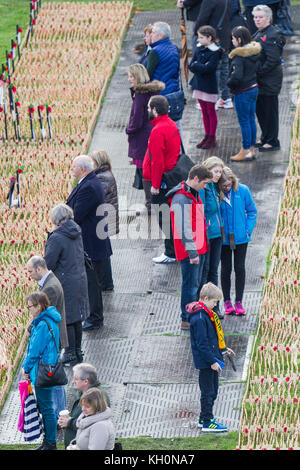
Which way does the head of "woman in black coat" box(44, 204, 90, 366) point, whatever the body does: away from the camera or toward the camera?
away from the camera

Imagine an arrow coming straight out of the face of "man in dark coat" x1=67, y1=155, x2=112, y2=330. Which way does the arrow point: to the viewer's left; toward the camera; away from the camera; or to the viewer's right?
to the viewer's left

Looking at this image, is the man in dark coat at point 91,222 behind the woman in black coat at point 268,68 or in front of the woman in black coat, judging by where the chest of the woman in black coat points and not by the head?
in front

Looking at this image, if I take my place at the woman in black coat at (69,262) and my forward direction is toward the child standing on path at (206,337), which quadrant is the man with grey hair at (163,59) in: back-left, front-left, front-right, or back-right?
back-left

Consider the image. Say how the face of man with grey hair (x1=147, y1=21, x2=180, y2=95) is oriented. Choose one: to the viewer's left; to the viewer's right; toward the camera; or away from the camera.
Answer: to the viewer's left

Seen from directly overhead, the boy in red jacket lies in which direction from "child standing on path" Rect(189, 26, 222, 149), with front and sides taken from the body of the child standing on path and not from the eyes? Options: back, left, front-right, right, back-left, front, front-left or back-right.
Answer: front-left
